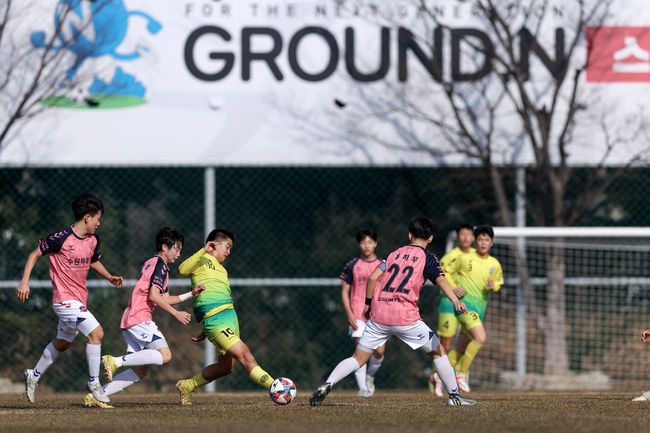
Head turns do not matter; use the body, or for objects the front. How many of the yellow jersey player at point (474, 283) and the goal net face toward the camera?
2

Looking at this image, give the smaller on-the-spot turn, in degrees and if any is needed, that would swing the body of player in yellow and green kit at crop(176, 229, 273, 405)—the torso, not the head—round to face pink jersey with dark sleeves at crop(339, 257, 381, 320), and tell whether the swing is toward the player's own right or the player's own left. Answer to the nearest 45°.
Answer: approximately 90° to the player's own left

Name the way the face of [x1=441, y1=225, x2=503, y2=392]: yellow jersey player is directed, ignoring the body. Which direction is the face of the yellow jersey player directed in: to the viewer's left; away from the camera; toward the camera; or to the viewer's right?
toward the camera

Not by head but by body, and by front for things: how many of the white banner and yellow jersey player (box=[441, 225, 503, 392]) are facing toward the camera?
2

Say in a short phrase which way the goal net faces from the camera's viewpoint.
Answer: facing the viewer

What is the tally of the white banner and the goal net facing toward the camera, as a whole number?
2

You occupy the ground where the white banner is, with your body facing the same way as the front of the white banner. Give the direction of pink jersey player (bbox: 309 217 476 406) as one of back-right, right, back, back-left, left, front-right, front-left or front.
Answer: front

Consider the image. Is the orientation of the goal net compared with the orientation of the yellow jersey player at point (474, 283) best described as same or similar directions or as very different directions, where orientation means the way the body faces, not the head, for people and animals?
same or similar directions

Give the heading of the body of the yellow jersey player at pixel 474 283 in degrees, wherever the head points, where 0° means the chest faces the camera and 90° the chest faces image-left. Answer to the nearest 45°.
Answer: approximately 0°

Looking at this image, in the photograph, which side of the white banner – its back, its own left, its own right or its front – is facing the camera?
front

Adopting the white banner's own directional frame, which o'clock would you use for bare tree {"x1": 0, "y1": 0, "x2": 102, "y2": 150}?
The bare tree is roughly at 3 o'clock from the white banner.

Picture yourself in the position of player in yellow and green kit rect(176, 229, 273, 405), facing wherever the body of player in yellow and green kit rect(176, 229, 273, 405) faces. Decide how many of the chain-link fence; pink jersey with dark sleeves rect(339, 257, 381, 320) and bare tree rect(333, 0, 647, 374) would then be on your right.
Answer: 0

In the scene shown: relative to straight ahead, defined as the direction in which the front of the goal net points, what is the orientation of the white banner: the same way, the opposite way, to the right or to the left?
the same way

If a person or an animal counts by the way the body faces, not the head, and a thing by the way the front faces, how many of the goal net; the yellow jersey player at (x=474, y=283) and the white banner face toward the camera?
3
